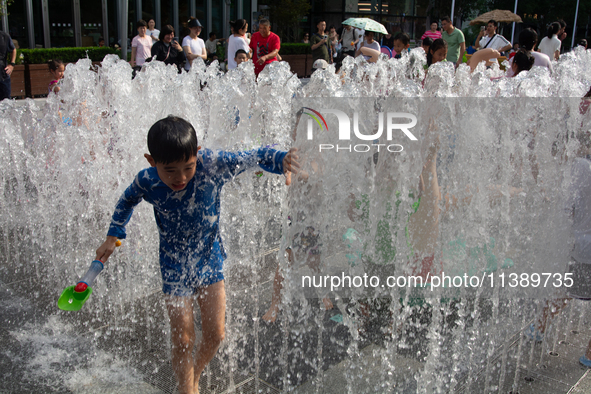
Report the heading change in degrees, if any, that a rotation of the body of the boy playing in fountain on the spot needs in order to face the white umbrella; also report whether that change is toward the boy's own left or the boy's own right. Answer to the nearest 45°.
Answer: approximately 180°

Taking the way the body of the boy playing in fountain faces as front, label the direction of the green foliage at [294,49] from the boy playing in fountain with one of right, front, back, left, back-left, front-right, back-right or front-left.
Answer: back

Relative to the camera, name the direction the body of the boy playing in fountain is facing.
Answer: toward the camera

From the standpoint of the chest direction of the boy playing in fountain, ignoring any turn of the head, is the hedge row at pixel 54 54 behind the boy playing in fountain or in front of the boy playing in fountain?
behind

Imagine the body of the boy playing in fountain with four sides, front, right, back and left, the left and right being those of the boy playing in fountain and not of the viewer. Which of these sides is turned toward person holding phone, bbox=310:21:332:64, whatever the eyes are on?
back

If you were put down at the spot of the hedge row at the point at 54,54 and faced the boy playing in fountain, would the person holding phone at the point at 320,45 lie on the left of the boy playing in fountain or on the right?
left
